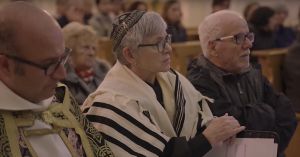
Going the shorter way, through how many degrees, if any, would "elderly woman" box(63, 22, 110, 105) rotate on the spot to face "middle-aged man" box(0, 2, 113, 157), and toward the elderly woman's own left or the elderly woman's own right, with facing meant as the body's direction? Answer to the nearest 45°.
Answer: approximately 45° to the elderly woman's own right

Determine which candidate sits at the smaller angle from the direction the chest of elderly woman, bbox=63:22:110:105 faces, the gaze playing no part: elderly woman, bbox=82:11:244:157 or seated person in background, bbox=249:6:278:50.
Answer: the elderly woman, bbox=82:11:244:157
